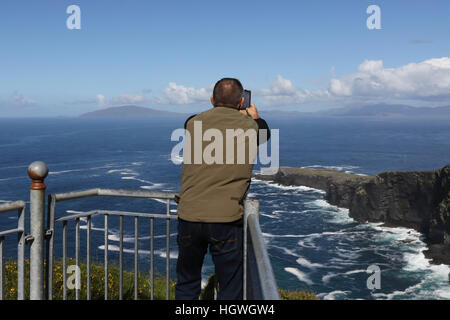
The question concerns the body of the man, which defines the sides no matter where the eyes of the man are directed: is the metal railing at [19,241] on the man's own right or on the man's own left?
on the man's own left

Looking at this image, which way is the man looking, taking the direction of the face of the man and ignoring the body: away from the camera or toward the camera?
away from the camera

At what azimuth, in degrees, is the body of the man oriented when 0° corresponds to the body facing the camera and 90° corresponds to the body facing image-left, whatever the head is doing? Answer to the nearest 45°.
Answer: approximately 180°
